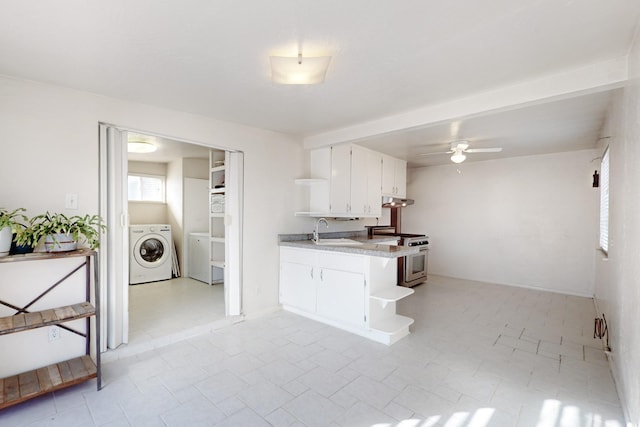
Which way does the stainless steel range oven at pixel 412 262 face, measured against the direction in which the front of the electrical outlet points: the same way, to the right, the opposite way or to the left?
the same way

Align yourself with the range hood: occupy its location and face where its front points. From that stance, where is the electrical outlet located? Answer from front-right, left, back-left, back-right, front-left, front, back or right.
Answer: right

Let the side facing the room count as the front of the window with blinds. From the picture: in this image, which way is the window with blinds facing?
to the viewer's left

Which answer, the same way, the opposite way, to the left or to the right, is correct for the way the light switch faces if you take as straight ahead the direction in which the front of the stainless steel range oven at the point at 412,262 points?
the same way

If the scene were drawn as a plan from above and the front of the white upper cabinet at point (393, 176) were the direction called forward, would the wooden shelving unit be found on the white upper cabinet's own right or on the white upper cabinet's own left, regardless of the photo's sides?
on the white upper cabinet's own right

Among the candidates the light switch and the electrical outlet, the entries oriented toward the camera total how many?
2

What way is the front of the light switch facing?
toward the camera

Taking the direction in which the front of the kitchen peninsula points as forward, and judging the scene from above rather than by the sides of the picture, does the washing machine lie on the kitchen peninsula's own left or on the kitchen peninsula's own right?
on the kitchen peninsula's own right

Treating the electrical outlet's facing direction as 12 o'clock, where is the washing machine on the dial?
The washing machine is roughly at 7 o'clock from the electrical outlet.

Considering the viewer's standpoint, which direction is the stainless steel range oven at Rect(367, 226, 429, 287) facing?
facing the viewer and to the right of the viewer

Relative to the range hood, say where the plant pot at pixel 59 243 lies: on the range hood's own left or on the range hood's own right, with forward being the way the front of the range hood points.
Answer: on the range hood's own right

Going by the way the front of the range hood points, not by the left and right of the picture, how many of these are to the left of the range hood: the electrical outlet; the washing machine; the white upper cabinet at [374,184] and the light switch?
0

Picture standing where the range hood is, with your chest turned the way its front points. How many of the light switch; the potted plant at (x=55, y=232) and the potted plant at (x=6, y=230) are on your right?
3
